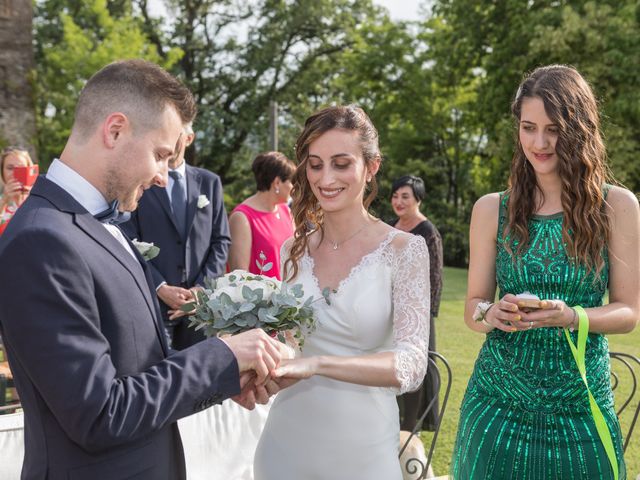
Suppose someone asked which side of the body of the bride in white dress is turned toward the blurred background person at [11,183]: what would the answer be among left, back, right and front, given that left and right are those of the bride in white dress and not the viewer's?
right

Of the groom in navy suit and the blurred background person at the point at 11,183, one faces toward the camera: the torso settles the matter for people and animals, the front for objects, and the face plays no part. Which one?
the blurred background person

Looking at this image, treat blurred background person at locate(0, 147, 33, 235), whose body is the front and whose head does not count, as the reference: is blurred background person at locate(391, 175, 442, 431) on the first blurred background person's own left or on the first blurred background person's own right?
on the first blurred background person's own left

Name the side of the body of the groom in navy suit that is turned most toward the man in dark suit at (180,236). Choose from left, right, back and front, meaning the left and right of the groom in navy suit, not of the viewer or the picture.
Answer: left

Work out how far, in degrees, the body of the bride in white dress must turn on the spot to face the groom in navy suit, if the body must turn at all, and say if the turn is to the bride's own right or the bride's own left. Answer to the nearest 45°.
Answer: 0° — they already face them

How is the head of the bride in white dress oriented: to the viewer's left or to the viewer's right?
to the viewer's left

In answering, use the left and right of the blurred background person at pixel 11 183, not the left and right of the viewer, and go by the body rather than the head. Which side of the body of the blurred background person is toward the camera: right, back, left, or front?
front

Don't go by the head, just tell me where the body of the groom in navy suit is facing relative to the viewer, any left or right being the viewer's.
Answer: facing to the right of the viewer

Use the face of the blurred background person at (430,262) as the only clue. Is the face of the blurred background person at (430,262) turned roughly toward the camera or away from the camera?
toward the camera

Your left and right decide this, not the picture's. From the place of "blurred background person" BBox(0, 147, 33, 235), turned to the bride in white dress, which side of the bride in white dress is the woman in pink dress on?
left

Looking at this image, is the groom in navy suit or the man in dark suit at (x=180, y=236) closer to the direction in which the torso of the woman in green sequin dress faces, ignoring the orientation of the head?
the groom in navy suit

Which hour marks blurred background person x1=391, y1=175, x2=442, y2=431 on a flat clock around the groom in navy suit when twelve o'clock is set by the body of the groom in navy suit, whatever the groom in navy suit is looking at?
The blurred background person is roughly at 10 o'clock from the groom in navy suit.

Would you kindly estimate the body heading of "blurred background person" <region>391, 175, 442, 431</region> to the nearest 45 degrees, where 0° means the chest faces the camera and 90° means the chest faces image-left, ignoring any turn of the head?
approximately 45°

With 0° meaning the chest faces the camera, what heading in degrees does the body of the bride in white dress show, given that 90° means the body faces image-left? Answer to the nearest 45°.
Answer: approximately 45°

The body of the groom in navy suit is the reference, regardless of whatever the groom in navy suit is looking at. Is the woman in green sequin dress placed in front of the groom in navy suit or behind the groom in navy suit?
in front
